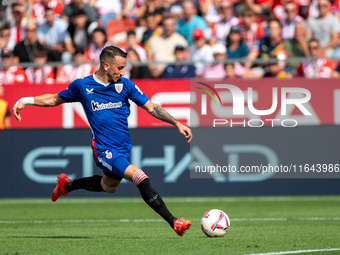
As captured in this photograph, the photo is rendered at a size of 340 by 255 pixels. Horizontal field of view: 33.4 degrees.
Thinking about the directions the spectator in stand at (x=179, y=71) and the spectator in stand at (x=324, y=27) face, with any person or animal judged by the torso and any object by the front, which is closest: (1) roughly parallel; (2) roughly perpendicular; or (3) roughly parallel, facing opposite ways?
roughly parallel

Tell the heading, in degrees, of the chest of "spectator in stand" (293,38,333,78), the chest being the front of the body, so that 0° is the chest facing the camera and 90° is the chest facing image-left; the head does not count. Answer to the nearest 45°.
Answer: approximately 0°

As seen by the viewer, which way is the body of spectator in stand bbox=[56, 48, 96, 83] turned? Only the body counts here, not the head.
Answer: toward the camera

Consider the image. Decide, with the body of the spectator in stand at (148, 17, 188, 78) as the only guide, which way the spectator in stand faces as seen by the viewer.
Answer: toward the camera

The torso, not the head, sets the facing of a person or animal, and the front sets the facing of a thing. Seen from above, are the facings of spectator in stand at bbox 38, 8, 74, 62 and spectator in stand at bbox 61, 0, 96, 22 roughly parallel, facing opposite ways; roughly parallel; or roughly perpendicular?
roughly parallel

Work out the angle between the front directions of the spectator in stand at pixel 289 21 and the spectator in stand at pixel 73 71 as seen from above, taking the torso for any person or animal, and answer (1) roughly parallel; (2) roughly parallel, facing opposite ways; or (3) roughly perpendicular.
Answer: roughly parallel

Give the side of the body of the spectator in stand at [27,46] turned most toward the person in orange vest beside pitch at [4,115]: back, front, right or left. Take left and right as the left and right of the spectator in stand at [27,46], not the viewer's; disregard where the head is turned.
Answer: front

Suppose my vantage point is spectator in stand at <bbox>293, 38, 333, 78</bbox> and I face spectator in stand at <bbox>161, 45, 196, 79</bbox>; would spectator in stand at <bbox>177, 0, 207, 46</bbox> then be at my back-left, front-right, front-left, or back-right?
front-right

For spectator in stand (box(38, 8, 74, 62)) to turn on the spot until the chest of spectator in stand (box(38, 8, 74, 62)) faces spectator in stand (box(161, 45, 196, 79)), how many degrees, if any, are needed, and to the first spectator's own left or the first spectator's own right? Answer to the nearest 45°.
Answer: approximately 45° to the first spectator's own left

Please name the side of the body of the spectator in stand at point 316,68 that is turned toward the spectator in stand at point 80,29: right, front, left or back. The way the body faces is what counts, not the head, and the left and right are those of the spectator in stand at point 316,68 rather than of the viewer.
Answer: right

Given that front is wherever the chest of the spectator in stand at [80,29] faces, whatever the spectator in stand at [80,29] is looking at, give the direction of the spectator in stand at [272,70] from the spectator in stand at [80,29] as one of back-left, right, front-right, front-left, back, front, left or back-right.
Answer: front-left

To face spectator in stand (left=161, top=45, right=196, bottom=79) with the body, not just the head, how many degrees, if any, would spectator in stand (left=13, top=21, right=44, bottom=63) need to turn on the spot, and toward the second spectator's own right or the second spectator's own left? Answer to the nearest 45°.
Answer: approximately 45° to the second spectator's own left

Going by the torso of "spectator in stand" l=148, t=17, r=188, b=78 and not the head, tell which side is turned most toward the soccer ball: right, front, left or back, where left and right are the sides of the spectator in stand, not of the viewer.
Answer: front

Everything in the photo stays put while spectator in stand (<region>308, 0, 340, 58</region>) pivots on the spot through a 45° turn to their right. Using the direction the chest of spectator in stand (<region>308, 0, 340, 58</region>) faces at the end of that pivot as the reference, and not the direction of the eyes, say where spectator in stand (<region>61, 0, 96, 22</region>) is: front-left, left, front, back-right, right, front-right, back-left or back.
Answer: front-right
